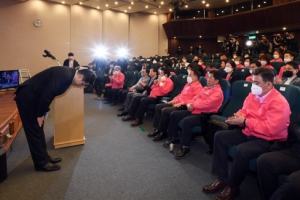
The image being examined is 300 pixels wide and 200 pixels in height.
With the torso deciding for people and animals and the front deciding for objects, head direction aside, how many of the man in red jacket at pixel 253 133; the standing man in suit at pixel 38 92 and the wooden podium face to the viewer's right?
2

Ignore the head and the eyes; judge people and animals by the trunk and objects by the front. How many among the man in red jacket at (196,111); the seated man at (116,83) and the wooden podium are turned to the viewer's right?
1

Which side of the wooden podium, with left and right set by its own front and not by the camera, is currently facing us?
right

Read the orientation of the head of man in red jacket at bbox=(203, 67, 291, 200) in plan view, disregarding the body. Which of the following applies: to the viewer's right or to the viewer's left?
to the viewer's left

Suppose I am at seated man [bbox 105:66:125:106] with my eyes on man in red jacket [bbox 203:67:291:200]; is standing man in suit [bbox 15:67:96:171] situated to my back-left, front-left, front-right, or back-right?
front-right

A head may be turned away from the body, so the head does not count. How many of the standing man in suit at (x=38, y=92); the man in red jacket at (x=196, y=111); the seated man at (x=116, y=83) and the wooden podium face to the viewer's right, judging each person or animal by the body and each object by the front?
2

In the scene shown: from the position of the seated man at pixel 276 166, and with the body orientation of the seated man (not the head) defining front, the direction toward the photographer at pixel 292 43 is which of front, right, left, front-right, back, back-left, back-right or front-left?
back-right

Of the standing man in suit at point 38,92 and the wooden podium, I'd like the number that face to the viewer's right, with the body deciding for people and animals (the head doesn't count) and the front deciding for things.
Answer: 2

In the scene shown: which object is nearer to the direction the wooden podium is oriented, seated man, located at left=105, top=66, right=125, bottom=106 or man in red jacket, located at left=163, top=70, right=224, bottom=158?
the man in red jacket

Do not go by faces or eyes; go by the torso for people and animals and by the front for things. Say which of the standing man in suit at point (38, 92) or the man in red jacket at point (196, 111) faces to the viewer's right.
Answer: the standing man in suit

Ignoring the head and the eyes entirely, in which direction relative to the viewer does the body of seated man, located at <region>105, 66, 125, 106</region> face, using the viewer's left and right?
facing the viewer and to the left of the viewer

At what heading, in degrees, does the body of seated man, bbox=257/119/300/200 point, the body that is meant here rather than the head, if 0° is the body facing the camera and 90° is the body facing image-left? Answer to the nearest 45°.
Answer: approximately 45°
